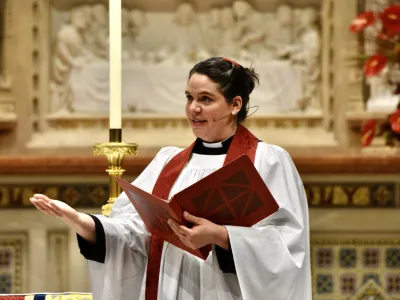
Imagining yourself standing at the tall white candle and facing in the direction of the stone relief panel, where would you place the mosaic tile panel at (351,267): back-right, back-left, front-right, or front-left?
front-right

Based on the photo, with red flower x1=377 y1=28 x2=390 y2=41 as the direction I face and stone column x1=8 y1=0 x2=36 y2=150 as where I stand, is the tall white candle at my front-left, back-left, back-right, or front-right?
front-right

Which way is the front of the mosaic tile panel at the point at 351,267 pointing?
toward the camera

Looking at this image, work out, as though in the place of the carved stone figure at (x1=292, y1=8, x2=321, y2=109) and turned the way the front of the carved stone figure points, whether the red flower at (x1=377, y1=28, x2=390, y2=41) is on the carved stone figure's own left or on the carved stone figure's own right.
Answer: on the carved stone figure's own left

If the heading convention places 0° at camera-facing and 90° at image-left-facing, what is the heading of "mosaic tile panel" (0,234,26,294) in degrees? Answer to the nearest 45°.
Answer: approximately 0°

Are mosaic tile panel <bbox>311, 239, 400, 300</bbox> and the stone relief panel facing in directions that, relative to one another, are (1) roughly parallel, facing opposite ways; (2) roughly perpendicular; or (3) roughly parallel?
roughly parallel
